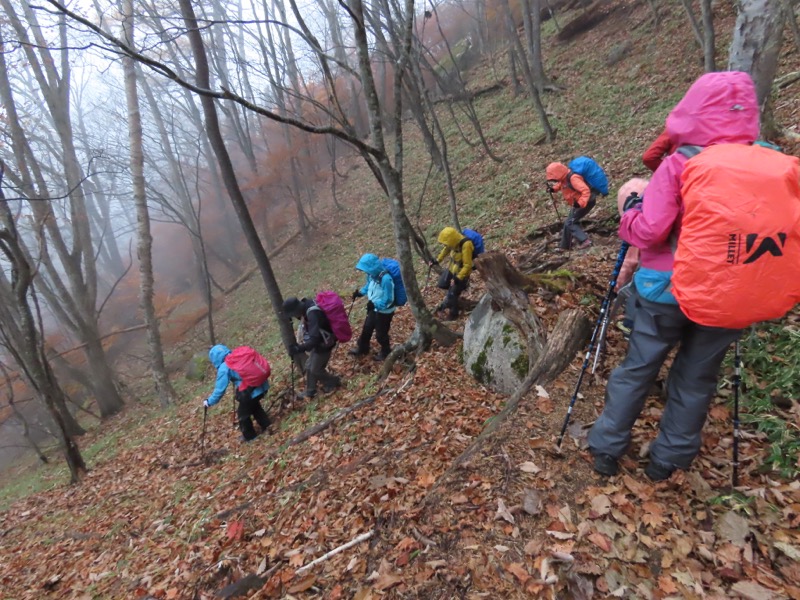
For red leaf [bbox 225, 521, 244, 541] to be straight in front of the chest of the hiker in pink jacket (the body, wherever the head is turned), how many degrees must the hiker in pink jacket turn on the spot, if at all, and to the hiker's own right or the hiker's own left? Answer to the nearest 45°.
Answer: approximately 45° to the hiker's own left

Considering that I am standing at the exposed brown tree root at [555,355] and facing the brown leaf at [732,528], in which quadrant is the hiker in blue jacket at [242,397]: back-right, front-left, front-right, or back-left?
back-right

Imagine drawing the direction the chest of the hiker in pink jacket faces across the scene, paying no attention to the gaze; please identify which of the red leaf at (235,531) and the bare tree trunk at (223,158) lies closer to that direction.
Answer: the bare tree trunk

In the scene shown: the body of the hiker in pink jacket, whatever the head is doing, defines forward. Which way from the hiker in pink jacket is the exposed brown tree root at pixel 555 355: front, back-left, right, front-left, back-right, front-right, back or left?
front

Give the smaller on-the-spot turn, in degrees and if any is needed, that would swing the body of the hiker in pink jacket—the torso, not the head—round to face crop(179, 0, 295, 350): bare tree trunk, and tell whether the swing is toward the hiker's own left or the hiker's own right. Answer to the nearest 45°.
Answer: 0° — they already face it

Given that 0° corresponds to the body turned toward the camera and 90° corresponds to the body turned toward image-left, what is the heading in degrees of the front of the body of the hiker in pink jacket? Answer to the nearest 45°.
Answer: approximately 135°

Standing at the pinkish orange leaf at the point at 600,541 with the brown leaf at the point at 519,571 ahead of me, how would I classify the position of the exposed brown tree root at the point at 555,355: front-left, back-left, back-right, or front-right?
back-right

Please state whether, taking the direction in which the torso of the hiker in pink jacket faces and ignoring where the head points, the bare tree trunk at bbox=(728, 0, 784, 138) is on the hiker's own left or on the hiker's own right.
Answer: on the hiker's own right

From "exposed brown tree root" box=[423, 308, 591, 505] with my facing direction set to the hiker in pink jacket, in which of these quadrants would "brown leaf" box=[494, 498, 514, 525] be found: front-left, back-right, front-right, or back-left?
front-right

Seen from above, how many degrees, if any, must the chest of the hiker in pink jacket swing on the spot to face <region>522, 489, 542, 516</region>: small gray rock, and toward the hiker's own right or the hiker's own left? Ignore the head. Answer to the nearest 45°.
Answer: approximately 90° to the hiker's own left

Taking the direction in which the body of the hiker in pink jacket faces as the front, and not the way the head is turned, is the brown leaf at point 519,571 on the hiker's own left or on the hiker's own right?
on the hiker's own left

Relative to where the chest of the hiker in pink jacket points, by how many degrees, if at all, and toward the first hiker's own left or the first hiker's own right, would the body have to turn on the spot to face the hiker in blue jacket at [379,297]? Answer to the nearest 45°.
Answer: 0° — they already face them

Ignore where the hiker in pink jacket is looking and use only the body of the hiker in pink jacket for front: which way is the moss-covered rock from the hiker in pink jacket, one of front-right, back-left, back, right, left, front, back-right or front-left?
front
